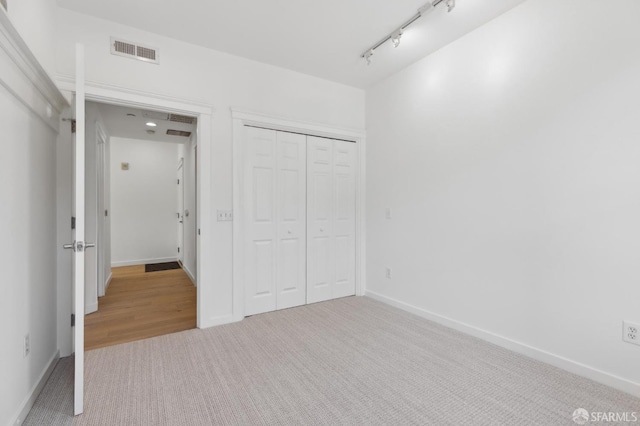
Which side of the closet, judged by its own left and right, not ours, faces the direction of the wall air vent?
right

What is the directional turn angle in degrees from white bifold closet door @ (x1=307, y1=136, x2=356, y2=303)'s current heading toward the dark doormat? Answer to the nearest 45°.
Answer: approximately 180°

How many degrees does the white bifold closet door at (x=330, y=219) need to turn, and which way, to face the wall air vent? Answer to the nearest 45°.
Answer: approximately 90° to its right

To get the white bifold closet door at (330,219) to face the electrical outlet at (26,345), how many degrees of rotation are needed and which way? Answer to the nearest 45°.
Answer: approximately 90° to its right
